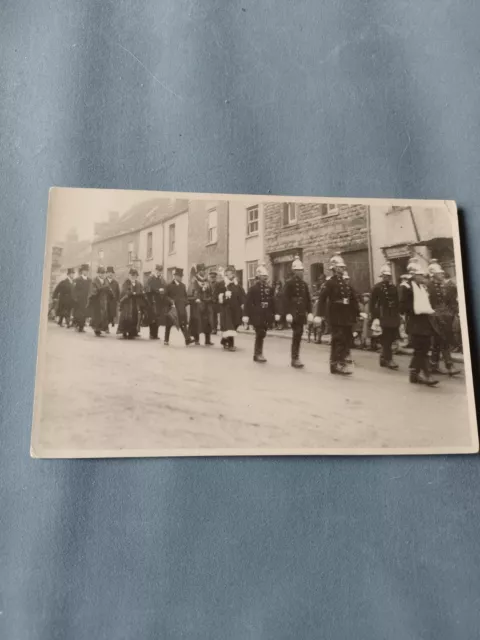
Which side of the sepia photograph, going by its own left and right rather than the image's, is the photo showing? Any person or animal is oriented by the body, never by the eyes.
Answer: front
